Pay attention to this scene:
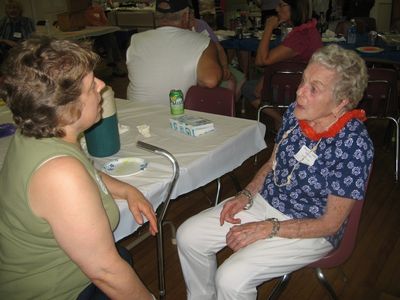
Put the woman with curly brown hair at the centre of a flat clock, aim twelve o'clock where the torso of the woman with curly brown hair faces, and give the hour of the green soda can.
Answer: The green soda can is roughly at 10 o'clock from the woman with curly brown hair.

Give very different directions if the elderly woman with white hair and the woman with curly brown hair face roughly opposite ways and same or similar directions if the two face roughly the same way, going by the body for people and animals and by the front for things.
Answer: very different directions

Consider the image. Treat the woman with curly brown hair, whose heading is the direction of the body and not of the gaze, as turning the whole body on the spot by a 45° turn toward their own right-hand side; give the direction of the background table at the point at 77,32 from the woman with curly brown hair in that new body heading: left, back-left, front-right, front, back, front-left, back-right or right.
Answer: back-left

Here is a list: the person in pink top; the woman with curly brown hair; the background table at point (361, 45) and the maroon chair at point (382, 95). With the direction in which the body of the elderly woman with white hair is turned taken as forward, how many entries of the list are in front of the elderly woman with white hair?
1

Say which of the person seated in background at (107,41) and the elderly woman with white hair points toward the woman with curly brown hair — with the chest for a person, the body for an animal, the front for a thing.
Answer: the elderly woman with white hair

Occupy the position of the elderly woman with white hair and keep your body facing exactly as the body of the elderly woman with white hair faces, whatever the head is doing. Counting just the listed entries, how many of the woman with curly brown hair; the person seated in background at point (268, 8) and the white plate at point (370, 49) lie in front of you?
1

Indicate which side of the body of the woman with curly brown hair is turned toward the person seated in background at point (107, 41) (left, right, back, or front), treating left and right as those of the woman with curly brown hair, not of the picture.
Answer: left

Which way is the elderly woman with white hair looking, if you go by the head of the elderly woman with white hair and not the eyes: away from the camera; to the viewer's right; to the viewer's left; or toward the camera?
to the viewer's left

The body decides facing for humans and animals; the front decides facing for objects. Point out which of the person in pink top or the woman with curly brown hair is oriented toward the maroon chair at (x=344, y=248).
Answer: the woman with curly brown hair

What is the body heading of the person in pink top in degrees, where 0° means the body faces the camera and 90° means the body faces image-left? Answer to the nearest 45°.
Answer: approximately 90°

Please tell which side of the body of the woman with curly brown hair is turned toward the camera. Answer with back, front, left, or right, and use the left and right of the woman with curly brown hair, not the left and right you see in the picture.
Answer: right
